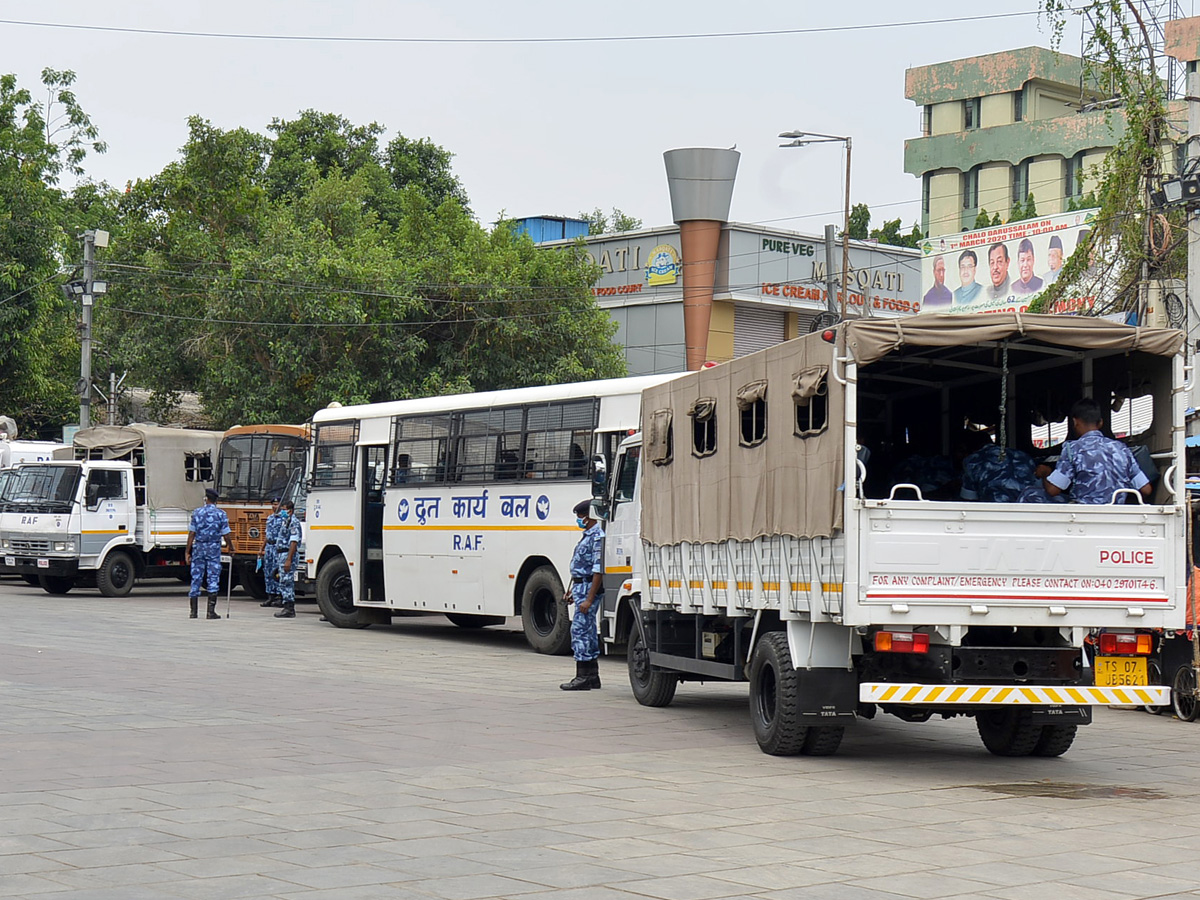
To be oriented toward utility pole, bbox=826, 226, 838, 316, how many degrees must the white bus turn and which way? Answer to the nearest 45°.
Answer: approximately 90° to its right

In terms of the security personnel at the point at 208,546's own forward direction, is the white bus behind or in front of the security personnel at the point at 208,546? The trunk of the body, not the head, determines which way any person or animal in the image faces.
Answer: behind

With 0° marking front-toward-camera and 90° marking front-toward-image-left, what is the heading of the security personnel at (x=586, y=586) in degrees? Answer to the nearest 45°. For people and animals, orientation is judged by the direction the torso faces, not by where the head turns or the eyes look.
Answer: approximately 90°

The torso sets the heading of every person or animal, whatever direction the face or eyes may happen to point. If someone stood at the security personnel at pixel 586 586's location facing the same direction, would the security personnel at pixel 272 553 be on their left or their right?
on their right

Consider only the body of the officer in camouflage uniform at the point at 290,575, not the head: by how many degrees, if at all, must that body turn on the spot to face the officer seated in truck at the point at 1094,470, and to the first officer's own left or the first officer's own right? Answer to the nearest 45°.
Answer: approximately 90° to the first officer's own left

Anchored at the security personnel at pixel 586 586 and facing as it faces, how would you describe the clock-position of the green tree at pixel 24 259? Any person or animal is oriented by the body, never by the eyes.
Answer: The green tree is roughly at 2 o'clock from the security personnel.
